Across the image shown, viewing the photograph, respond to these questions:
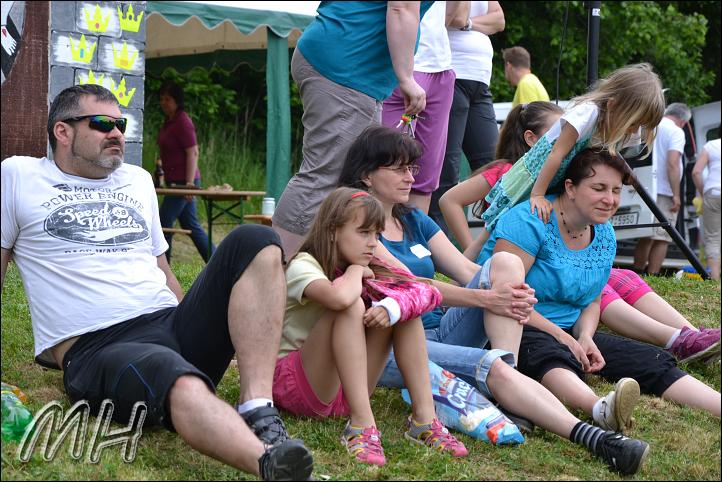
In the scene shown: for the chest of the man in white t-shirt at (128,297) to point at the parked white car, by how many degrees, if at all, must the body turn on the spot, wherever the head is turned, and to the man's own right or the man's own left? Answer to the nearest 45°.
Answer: approximately 90° to the man's own left

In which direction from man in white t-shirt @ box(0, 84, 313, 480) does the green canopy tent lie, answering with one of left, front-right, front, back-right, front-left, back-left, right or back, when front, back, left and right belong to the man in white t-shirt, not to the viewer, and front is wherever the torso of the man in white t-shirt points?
back-left

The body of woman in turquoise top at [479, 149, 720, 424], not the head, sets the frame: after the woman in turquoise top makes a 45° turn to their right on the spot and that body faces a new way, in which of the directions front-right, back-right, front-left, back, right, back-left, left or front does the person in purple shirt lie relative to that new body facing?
back-right

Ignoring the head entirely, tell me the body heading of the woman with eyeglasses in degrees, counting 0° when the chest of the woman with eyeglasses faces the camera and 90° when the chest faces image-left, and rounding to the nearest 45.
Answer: approximately 315°

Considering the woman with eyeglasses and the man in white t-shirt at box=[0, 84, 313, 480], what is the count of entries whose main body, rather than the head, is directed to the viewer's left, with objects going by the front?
0

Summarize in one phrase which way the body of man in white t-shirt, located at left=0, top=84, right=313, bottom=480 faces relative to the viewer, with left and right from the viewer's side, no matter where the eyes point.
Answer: facing the viewer and to the right of the viewer

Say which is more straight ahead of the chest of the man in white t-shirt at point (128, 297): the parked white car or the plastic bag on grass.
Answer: the plastic bag on grass

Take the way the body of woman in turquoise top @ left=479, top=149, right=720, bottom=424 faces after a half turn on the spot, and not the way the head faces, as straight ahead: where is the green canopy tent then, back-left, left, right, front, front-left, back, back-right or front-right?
front

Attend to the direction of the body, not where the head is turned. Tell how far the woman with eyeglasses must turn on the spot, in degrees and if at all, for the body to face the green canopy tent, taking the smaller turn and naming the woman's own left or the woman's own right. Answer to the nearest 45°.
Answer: approximately 180°

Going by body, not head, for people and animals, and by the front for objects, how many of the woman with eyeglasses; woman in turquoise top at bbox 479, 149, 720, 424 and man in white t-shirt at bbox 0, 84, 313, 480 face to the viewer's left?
0

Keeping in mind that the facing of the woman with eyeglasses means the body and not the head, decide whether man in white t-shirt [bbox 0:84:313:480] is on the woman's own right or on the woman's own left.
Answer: on the woman's own right

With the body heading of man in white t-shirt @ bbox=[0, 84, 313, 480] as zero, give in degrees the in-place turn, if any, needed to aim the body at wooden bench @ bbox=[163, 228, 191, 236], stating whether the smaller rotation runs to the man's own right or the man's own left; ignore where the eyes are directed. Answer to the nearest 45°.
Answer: approximately 135° to the man's own left

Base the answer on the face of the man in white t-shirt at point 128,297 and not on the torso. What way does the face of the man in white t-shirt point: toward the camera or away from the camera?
toward the camera

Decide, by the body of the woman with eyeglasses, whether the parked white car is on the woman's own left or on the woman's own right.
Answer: on the woman's own left

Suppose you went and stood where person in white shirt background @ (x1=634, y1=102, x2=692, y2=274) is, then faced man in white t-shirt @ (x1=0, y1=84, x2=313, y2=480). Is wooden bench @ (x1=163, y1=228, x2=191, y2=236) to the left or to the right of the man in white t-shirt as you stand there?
right

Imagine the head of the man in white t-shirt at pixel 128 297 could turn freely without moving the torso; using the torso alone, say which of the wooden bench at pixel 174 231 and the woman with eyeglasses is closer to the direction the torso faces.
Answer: the woman with eyeglasses

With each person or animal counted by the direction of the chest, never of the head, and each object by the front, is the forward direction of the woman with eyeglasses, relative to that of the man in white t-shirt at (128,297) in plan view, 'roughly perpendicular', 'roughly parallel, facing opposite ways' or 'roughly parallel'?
roughly parallel

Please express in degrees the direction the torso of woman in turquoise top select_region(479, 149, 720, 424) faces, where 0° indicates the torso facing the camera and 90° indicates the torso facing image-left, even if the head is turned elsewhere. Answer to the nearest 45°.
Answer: approximately 315°

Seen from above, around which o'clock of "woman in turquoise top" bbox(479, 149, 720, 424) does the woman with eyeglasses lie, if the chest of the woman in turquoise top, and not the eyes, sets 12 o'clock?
The woman with eyeglasses is roughly at 3 o'clock from the woman in turquoise top.

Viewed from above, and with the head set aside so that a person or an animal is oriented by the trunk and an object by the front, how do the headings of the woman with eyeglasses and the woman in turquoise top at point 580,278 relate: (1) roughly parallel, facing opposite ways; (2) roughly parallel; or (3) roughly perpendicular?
roughly parallel
